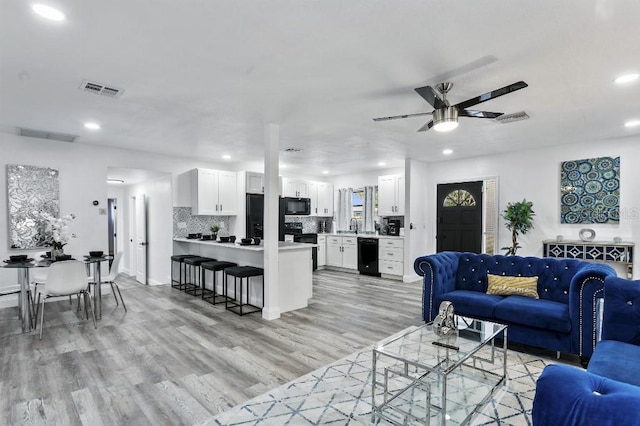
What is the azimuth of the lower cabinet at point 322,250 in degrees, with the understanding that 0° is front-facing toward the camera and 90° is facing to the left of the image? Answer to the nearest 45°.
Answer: approximately 315°

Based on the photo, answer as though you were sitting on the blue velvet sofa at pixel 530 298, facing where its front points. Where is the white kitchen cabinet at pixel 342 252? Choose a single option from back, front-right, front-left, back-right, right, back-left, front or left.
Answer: right

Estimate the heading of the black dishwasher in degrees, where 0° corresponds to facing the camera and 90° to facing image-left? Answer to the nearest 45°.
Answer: approximately 45°

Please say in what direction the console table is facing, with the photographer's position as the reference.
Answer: facing the viewer and to the left of the viewer

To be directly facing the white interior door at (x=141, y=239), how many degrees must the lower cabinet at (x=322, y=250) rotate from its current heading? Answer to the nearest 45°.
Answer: approximately 135° to its right

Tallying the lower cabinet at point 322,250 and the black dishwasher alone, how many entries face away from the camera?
0

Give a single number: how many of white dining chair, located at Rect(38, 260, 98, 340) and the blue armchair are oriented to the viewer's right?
0

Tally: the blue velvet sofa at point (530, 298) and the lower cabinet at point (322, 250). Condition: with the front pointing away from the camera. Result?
0
